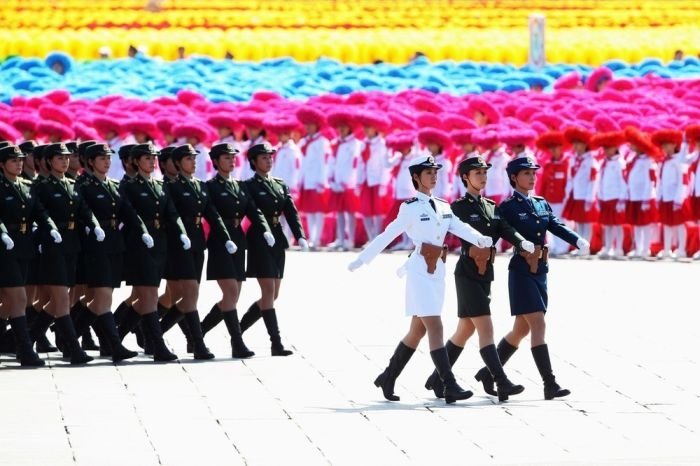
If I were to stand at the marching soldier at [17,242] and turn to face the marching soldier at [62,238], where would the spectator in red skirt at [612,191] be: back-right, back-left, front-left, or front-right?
front-left

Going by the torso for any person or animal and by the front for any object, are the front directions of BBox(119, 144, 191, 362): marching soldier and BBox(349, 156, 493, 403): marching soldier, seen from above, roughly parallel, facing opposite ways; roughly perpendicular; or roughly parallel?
roughly parallel

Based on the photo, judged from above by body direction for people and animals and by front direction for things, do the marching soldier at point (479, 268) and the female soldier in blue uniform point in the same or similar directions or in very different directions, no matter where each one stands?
same or similar directions

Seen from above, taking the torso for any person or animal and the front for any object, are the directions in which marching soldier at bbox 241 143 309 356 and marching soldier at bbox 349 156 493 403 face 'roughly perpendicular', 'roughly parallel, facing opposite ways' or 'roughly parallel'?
roughly parallel
